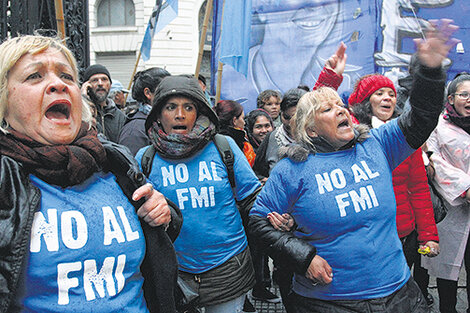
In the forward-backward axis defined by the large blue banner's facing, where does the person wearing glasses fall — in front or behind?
in front

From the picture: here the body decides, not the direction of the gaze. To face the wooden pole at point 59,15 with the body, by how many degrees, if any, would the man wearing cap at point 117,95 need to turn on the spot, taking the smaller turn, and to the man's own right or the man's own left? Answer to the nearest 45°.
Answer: approximately 90° to the man's own right

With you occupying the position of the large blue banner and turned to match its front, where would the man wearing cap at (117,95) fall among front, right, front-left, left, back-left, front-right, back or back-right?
front-right

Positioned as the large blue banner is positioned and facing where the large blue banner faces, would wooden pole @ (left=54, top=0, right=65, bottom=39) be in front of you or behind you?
in front

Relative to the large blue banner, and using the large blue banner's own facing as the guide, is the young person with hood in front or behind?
in front

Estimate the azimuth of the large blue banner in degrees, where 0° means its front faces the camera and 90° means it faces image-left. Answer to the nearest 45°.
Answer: approximately 0°

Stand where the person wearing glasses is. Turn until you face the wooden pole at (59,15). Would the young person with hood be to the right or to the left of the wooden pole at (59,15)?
left
